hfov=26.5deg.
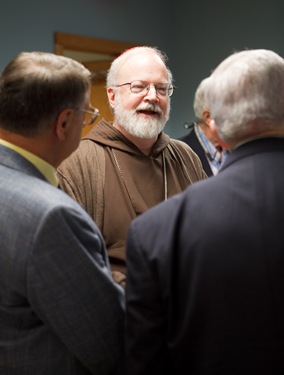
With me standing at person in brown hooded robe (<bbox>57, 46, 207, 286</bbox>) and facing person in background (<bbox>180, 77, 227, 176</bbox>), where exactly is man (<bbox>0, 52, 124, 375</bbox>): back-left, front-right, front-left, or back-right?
back-right

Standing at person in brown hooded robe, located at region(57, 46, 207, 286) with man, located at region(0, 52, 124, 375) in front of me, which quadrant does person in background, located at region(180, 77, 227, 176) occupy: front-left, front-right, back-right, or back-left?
back-left

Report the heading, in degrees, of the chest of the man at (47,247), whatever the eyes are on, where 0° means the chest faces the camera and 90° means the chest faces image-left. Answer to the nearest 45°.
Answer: approximately 225°

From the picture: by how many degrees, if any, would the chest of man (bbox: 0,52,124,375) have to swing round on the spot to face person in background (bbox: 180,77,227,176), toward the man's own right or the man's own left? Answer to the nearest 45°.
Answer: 0° — they already face them

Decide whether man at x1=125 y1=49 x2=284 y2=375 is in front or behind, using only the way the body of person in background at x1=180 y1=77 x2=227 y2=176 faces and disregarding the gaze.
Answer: in front

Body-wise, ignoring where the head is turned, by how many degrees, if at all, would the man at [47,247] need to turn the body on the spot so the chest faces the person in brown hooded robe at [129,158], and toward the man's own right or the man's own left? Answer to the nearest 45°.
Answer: approximately 45° to the man's own left
